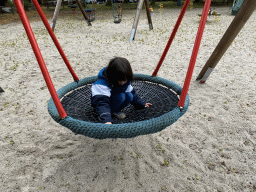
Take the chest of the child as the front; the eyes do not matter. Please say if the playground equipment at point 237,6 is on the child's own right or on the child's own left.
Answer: on the child's own left

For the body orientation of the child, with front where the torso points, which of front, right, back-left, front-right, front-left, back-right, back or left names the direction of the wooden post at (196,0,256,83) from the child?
left

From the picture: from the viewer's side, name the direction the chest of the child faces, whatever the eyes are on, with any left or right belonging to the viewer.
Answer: facing the viewer and to the right of the viewer
